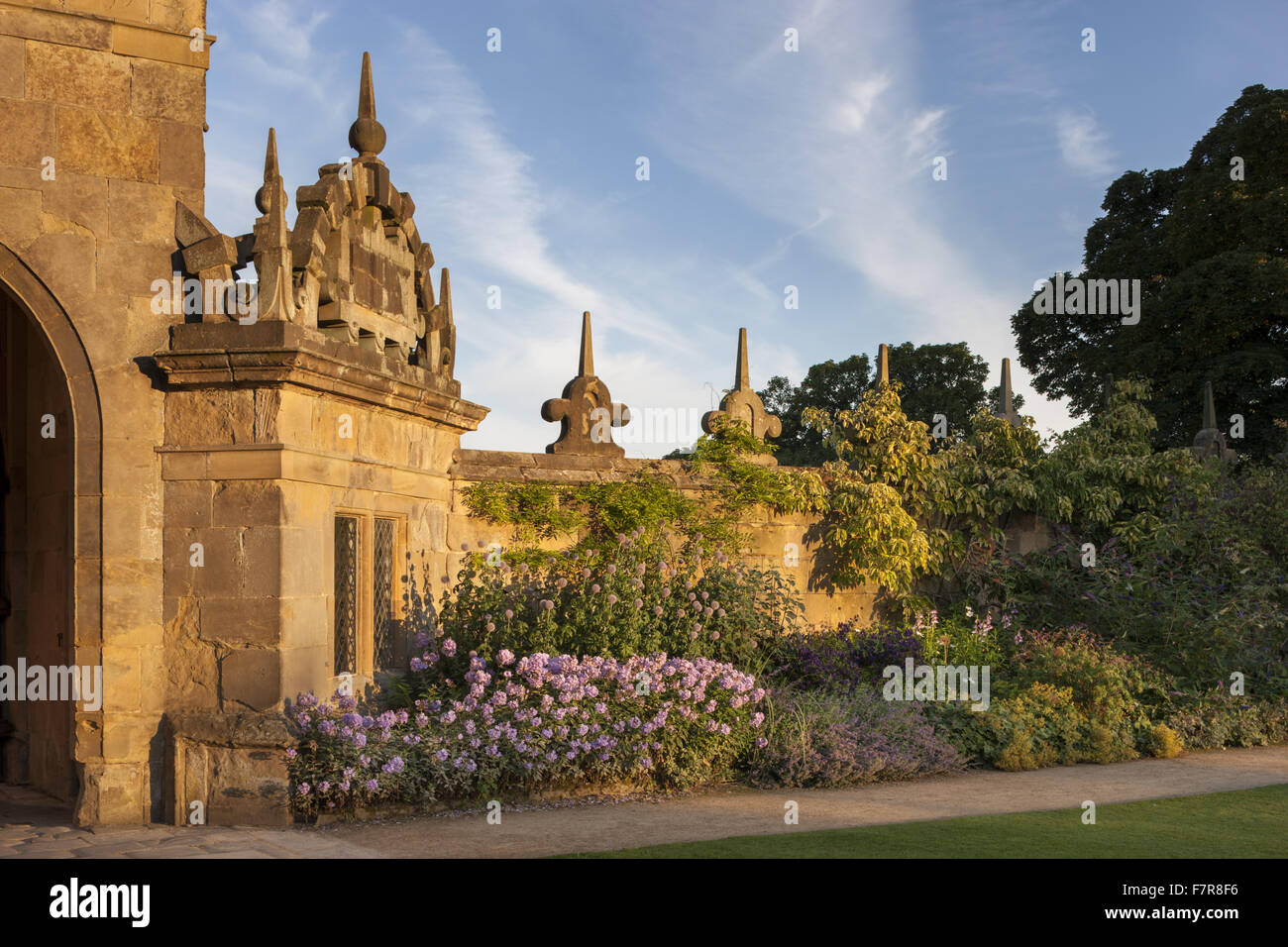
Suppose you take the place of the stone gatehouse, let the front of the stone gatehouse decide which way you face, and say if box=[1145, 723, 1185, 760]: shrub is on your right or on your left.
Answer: on your left

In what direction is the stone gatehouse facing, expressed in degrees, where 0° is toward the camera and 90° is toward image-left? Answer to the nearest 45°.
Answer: approximately 0°

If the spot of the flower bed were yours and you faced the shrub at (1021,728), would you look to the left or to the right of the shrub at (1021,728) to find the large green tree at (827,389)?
left

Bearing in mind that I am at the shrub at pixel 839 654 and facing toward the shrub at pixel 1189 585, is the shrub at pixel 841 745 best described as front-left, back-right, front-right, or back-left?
back-right

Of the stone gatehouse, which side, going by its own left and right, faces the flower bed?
left
